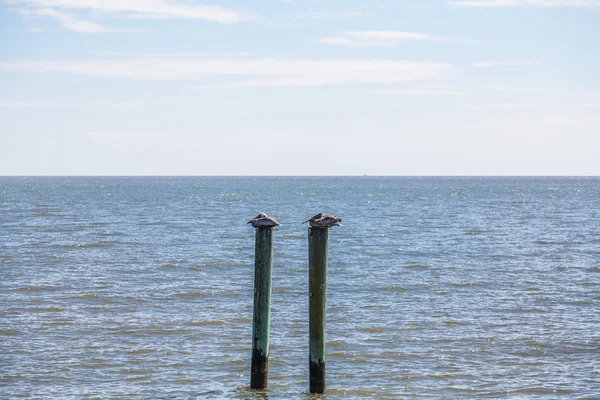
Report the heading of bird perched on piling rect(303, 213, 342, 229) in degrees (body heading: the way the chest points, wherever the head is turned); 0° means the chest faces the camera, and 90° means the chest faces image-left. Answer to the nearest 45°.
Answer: approximately 90°
